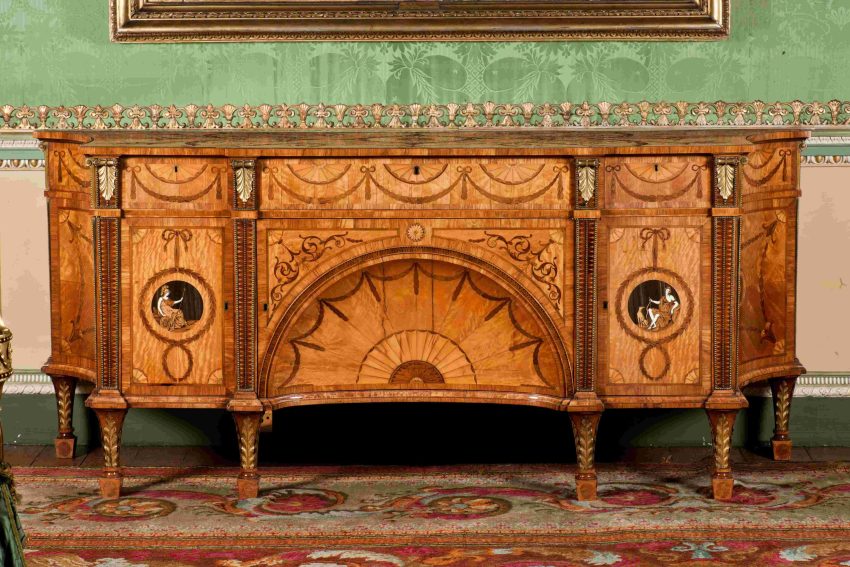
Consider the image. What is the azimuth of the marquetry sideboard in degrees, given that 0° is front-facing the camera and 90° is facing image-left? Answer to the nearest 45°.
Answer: approximately 0°

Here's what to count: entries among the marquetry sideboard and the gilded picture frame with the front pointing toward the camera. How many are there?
2
